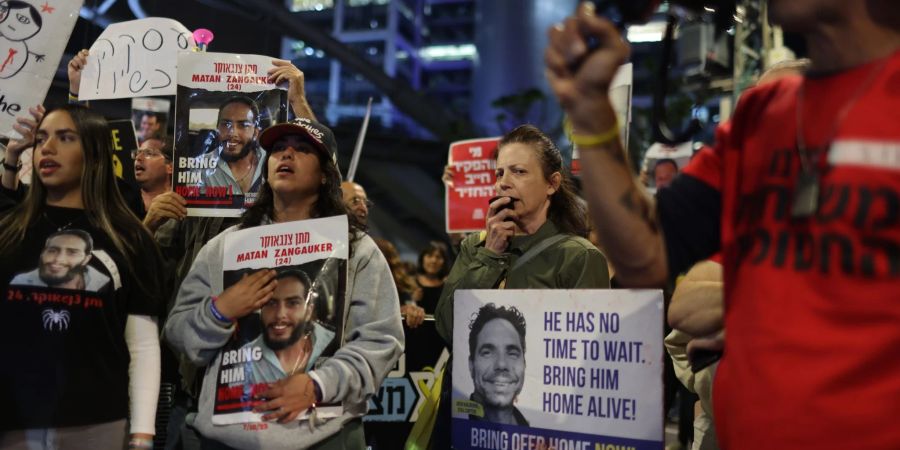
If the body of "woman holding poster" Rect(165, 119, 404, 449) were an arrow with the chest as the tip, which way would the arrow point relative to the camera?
toward the camera

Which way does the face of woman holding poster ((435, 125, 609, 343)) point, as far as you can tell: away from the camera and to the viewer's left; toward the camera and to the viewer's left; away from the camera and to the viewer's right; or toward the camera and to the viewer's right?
toward the camera and to the viewer's left

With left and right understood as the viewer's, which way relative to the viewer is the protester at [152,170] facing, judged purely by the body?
facing the viewer and to the left of the viewer

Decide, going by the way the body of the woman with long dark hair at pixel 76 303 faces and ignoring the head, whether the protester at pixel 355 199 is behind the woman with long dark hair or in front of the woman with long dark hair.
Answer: behind

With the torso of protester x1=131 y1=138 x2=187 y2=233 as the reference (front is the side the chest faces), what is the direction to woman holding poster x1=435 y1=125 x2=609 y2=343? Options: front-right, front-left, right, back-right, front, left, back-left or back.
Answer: left

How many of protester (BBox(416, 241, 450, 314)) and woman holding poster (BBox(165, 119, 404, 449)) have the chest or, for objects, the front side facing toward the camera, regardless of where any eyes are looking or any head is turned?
2

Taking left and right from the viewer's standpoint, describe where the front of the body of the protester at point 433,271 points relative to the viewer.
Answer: facing the viewer

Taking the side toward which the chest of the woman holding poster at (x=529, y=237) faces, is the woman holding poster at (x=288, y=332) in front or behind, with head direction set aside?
in front

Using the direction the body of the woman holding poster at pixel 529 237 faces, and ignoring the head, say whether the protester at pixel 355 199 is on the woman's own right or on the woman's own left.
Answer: on the woman's own right

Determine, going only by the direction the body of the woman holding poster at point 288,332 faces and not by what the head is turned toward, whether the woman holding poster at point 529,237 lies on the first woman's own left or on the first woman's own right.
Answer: on the first woman's own left
